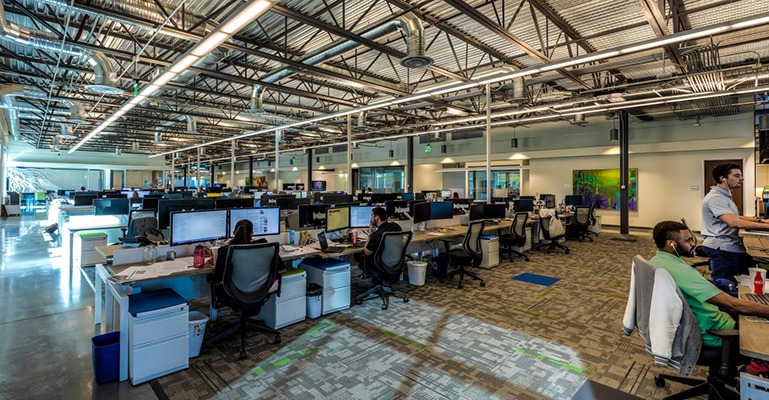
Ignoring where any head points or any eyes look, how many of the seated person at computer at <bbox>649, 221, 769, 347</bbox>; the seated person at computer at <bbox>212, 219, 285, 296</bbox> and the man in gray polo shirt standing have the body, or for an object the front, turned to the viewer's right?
2

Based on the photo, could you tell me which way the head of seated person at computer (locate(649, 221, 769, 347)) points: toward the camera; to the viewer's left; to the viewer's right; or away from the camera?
to the viewer's right

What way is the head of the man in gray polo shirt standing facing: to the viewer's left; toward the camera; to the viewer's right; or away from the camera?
to the viewer's right

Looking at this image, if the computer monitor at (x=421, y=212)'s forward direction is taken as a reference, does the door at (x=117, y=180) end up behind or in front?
behind

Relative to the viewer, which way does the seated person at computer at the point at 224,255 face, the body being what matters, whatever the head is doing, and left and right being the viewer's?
facing away from the viewer

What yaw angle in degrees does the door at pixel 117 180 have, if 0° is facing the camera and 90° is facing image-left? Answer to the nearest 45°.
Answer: approximately 0°

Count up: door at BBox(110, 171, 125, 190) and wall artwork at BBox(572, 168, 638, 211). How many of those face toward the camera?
2

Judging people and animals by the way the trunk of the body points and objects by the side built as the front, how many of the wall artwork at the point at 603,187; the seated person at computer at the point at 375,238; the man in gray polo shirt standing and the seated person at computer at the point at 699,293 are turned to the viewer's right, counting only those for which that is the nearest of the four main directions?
2

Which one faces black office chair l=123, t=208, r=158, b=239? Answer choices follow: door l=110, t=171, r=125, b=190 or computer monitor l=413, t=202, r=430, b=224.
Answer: the door

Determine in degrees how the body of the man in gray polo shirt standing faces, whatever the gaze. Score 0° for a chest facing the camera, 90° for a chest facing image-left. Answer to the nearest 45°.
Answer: approximately 270°

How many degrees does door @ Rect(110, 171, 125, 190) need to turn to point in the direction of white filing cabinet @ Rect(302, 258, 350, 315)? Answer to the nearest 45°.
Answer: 0° — it already faces it

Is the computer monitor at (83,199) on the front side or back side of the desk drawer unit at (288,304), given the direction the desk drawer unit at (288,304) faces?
on the back side

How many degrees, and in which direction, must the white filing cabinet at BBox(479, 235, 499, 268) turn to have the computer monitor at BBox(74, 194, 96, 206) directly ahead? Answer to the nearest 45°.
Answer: approximately 135° to its right

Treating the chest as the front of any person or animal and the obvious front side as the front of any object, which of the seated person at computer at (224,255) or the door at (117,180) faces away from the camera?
the seated person at computer

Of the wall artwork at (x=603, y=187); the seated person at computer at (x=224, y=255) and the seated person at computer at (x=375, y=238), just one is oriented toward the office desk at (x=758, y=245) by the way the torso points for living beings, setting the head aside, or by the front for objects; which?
the wall artwork
